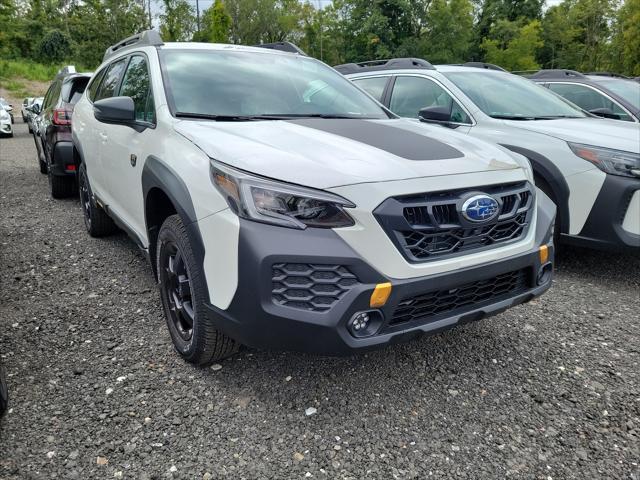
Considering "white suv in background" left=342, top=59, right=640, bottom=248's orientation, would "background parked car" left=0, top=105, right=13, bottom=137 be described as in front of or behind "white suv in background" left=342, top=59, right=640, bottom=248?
behind

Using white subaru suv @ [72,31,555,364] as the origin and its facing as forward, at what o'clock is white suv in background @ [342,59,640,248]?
The white suv in background is roughly at 9 o'clock from the white subaru suv.

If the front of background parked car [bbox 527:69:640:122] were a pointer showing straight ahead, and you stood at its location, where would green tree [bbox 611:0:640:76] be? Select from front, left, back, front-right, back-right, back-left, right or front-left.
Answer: back-left

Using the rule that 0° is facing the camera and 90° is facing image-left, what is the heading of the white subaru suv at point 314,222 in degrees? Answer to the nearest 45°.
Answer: approximately 315°

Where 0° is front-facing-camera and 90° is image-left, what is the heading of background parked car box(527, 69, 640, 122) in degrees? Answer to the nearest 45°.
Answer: approximately 315°

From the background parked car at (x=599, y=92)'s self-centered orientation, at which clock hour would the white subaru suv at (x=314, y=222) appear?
The white subaru suv is roughly at 2 o'clock from the background parked car.

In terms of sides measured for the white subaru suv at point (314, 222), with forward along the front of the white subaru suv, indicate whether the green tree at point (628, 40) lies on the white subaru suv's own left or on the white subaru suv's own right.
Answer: on the white subaru suv's own left

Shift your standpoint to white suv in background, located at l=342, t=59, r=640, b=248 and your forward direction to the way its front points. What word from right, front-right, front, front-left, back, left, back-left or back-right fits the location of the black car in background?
back-right

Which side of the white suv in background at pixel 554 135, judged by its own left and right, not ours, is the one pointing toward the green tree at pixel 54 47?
back

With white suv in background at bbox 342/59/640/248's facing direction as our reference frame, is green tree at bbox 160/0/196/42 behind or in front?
behind

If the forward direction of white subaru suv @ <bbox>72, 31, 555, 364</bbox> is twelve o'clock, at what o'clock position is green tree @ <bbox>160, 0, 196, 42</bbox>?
The green tree is roughly at 7 o'clock from the white subaru suv.

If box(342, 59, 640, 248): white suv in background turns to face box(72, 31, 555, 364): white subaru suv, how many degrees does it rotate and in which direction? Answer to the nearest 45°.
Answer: approximately 90° to its right
